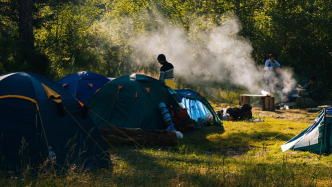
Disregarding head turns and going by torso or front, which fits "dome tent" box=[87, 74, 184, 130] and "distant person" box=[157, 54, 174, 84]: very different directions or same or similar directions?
very different directions

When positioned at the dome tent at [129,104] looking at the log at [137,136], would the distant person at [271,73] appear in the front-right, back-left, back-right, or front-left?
back-left

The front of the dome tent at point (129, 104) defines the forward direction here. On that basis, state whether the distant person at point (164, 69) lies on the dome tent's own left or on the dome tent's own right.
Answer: on the dome tent's own left

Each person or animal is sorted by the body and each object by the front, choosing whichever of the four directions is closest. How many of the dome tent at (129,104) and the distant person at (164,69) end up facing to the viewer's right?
1

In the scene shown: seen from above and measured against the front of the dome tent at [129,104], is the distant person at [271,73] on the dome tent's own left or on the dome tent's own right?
on the dome tent's own left
